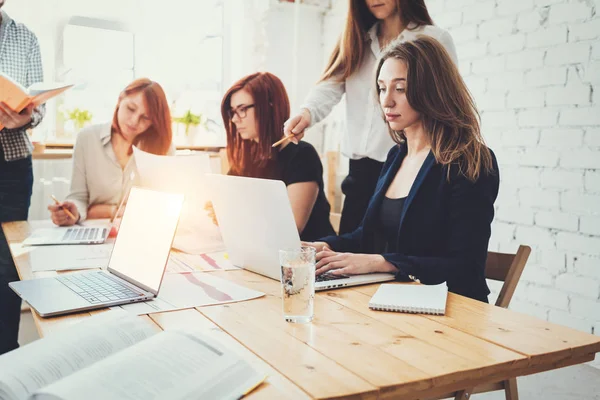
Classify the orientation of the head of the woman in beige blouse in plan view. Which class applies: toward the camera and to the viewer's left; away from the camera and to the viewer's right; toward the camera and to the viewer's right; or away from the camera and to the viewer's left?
toward the camera and to the viewer's left

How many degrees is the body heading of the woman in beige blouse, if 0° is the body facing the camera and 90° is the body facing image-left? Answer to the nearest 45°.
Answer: approximately 315°

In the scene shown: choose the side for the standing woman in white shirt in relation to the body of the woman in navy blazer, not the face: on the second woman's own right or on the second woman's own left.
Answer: on the second woman's own right

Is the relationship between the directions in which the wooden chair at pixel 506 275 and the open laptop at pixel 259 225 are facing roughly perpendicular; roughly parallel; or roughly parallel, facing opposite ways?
roughly parallel, facing opposite ways

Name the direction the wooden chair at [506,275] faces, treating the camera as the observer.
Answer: facing the viewer and to the left of the viewer

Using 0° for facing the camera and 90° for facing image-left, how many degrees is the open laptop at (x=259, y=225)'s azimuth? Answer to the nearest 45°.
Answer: approximately 225°

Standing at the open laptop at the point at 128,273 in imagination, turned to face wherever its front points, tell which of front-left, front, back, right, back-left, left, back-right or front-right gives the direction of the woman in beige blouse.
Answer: back-right

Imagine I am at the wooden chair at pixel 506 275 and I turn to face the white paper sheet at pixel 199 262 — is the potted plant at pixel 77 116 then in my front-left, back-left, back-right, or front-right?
front-right

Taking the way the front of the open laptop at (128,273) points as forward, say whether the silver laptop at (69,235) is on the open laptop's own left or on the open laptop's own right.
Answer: on the open laptop's own right

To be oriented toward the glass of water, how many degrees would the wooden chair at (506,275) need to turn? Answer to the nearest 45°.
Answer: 0° — it already faces it
